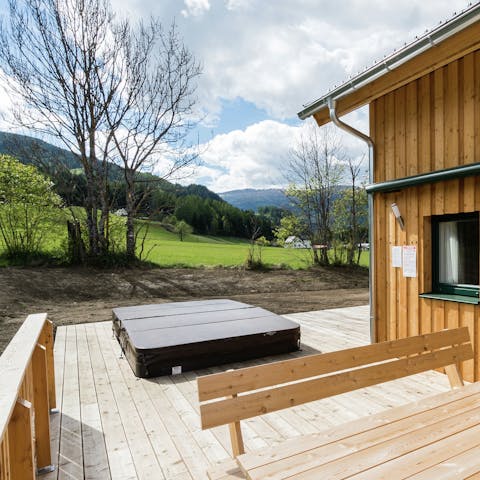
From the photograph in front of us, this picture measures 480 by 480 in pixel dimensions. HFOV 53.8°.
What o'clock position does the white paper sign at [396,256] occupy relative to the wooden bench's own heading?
The white paper sign is roughly at 8 o'clock from the wooden bench.

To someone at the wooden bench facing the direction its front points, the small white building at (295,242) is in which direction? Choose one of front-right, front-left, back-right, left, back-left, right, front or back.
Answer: back-left

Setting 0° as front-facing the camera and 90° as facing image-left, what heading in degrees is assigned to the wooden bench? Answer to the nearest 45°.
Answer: approximately 315°

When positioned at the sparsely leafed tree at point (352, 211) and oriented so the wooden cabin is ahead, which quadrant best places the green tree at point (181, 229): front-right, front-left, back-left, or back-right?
back-right

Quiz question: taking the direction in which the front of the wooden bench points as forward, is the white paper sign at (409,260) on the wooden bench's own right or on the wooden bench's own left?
on the wooden bench's own left

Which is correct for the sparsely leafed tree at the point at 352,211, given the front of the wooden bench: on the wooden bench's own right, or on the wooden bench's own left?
on the wooden bench's own left

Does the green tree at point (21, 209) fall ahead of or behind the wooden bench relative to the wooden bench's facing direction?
behind

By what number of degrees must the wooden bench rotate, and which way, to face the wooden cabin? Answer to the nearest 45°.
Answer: approximately 90° to its left

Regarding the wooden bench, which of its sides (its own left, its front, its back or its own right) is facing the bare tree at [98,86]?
back

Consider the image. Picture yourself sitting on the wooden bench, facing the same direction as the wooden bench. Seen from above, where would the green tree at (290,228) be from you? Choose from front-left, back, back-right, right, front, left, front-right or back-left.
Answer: back-left
